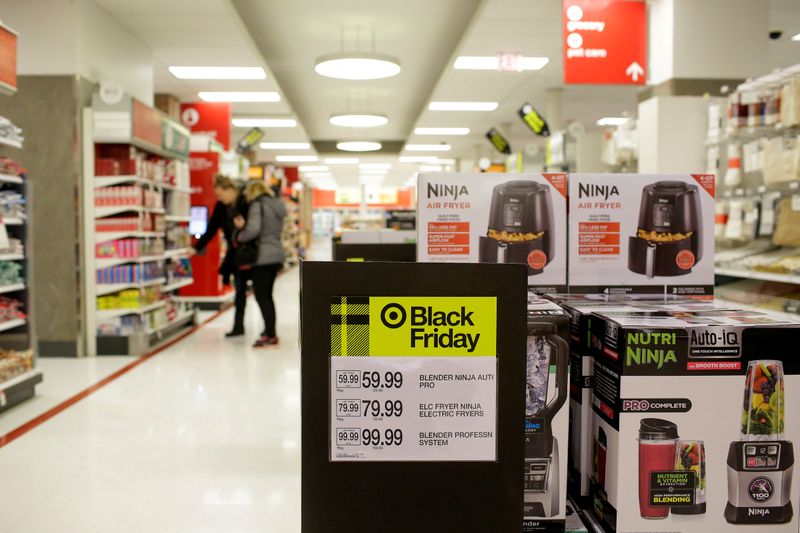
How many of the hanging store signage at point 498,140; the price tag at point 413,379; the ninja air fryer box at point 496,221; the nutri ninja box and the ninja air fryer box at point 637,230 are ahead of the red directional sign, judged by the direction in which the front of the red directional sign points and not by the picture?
4

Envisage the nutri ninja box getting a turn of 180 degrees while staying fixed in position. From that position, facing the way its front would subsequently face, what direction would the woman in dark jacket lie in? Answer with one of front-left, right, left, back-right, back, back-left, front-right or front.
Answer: front-left

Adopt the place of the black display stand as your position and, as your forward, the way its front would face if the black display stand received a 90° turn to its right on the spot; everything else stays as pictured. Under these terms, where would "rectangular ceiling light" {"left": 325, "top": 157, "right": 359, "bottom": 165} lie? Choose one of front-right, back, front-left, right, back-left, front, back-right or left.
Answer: right

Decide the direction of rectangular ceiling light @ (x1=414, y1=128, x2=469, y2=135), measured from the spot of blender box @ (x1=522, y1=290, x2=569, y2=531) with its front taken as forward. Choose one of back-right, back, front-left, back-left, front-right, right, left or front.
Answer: back

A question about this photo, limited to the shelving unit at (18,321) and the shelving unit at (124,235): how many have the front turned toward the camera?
0

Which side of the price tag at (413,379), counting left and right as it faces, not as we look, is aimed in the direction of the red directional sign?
back

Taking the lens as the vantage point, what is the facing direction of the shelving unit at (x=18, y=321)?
facing to the right of the viewer

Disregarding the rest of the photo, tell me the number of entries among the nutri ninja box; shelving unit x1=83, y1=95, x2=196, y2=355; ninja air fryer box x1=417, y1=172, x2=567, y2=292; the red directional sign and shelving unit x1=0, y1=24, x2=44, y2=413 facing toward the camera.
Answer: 3
